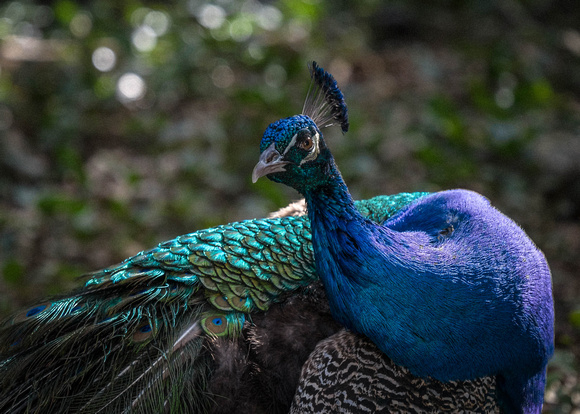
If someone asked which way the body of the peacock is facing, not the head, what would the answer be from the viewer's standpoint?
to the viewer's right
